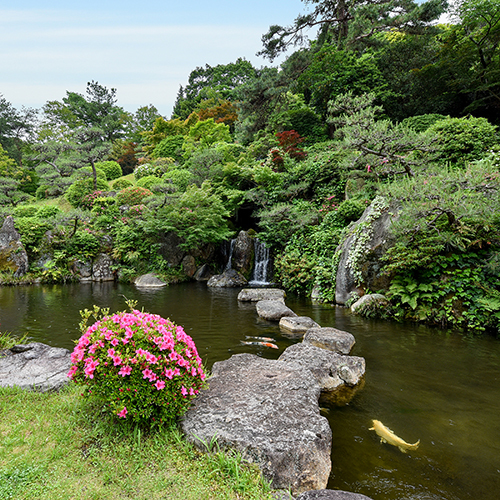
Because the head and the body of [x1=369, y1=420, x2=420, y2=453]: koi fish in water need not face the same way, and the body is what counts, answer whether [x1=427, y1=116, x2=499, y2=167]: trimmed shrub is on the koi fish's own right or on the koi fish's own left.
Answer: on the koi fish's own right

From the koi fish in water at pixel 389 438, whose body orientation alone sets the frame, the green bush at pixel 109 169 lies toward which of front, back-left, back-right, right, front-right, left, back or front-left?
front

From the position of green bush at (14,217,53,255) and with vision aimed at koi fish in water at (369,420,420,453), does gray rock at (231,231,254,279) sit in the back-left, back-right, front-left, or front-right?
front-left

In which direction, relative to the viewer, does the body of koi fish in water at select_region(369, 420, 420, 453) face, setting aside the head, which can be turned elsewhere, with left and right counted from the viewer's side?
facing away from the viewer and to the left of the viewer

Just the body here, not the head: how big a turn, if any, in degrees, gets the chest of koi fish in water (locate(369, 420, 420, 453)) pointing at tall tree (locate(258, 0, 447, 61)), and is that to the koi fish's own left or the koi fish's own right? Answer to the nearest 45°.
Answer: approximately 45° to the koi fish's own right

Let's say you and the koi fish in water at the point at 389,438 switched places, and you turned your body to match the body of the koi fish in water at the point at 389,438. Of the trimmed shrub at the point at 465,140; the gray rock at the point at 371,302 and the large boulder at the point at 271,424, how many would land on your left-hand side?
1

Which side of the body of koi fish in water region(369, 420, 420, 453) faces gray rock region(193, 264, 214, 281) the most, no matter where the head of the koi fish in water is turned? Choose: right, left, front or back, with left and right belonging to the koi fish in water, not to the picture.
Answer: front

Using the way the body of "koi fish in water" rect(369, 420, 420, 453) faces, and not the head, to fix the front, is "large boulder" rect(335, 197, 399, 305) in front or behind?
in front

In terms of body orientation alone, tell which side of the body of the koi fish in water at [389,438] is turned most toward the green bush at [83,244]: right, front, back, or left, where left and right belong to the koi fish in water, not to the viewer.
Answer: front

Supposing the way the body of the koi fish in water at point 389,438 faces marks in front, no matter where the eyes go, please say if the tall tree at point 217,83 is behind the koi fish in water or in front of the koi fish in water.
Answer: in front

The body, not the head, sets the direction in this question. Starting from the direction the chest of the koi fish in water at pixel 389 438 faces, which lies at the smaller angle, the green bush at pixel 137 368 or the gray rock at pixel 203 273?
the gray rock

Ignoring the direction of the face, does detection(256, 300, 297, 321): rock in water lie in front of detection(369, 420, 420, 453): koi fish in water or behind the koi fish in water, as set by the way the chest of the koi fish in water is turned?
in front
